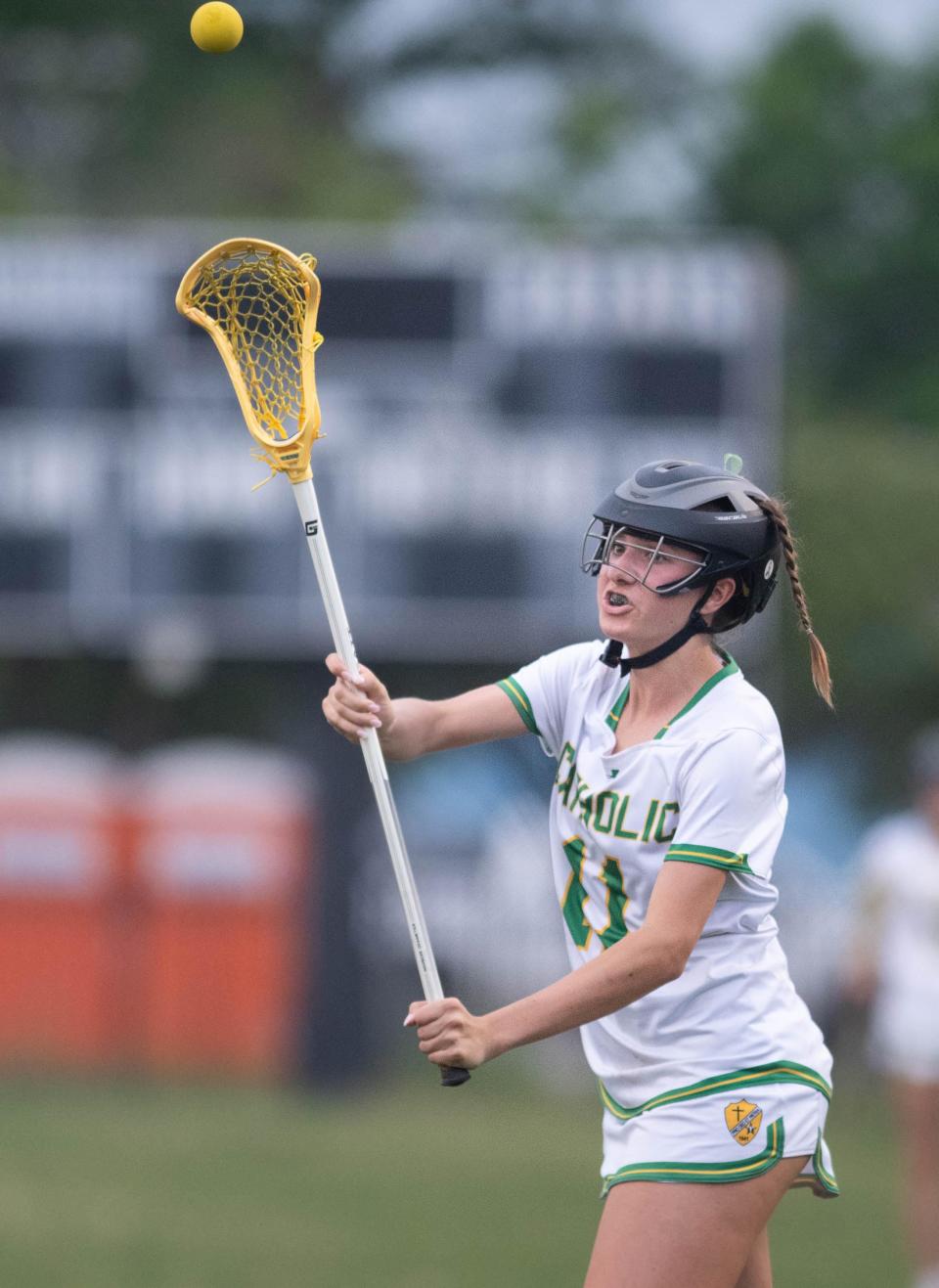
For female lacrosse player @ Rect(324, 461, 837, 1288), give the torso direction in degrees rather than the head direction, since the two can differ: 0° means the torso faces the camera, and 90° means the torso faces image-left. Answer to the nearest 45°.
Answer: approximately 45°

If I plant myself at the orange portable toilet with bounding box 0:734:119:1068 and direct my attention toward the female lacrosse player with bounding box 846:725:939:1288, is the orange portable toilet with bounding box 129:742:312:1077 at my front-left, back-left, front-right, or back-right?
front-left

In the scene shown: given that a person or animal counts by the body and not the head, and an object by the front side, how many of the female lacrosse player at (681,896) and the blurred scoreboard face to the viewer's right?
0

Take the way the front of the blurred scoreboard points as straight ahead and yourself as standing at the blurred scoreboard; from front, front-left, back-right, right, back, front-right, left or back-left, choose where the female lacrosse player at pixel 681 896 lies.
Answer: front

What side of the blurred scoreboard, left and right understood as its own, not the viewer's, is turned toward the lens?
front

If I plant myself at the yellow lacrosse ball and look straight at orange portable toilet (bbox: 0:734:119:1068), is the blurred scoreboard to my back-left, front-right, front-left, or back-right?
front-right

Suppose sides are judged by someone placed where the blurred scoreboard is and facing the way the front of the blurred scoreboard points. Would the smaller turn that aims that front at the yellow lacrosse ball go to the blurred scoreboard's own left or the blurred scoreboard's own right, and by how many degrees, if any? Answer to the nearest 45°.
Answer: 0° — it already faces it
